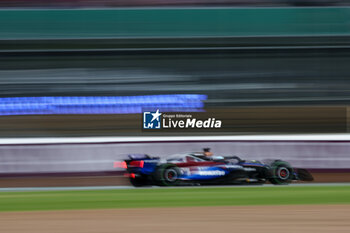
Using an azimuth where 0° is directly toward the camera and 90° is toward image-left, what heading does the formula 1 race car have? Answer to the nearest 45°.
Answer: approximately 270°
